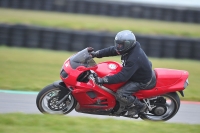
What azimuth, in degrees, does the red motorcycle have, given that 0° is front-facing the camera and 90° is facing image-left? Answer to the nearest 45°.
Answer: approximately 90°
